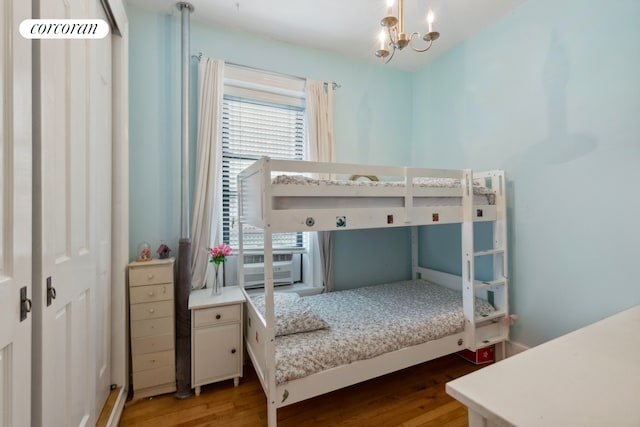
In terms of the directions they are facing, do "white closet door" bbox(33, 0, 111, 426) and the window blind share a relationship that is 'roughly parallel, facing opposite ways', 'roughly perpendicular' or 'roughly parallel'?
roughly perpendicular

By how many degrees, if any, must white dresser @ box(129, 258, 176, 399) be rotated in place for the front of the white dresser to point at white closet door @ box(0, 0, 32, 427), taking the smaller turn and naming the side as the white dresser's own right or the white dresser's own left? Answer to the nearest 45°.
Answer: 0° — it already faces it

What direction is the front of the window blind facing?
toward the camera

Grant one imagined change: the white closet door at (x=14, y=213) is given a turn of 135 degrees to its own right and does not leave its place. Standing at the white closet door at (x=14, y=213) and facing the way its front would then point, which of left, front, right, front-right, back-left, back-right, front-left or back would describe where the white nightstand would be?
back-right

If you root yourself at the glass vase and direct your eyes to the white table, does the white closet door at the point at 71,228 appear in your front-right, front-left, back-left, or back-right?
front-right

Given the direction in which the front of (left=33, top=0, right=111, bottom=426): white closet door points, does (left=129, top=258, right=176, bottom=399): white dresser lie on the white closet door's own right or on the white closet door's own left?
on the white closet door's own left

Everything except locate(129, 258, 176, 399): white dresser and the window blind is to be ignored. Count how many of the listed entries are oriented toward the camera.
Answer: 2

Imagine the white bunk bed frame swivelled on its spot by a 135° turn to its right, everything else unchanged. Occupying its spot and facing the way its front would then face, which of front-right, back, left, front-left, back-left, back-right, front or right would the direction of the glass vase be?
front

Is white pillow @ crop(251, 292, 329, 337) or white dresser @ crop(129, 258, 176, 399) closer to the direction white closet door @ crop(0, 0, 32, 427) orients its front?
the white pillow

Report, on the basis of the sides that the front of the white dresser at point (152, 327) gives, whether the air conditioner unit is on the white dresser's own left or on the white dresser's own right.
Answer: on the white dresser's own left

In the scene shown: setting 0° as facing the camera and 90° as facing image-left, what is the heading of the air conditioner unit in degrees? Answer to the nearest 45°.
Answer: approximately 0°

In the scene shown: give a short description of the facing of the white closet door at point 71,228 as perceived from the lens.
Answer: facing the viewer and to the right of the viewer
